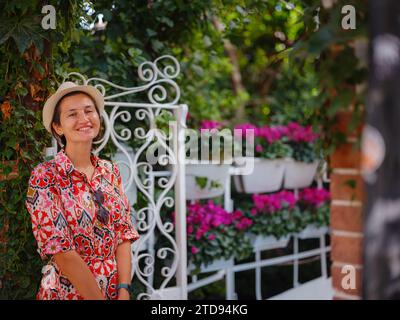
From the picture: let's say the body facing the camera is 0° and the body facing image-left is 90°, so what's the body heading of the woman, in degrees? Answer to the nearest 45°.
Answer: approximately 315°

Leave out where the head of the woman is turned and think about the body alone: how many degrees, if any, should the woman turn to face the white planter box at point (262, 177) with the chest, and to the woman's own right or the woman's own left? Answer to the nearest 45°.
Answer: approximately 90° to the woman's own left

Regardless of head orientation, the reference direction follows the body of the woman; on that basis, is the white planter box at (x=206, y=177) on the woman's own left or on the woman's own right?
on the woman's own left

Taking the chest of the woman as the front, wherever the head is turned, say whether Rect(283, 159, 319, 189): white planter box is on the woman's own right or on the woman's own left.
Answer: on the woman's own left

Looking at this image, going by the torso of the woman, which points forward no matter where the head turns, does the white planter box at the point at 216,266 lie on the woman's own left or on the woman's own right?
on the woman's own left

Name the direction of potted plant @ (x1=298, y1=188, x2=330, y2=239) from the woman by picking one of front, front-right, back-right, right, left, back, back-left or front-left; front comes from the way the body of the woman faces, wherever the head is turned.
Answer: left

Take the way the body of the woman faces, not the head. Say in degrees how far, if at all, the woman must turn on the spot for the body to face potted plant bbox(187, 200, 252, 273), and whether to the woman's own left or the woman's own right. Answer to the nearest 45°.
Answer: approximately 90° to the woman's own left
